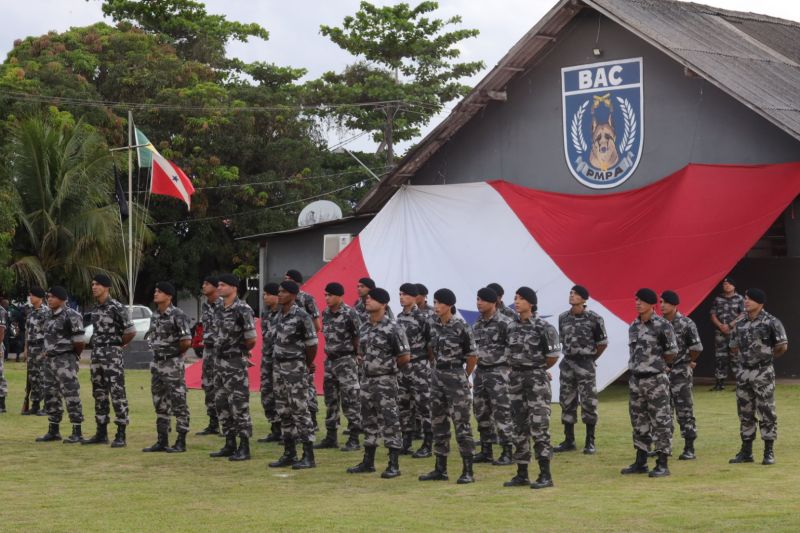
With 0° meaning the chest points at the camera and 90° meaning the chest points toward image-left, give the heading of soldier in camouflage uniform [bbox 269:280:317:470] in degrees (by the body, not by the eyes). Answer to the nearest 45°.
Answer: approximately 45°

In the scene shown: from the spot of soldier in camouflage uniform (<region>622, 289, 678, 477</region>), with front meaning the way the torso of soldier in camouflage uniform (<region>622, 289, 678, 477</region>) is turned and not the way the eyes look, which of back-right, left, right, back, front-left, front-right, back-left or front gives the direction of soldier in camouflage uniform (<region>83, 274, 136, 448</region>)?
front-right

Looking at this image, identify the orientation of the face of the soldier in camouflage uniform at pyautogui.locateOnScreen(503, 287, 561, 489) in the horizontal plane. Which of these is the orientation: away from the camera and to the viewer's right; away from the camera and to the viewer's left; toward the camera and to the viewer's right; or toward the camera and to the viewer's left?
toward the camera and to the viewer's left

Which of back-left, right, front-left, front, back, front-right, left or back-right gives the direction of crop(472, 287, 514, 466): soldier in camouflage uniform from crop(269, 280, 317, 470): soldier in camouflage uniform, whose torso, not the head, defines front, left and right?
back-left

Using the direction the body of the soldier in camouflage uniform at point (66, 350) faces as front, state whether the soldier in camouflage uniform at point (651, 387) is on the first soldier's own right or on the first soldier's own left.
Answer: on the first soldier's own left

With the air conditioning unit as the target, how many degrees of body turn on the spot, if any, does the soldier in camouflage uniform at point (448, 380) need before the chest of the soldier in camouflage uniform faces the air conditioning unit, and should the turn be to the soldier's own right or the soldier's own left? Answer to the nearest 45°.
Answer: approximately 135° to the soldier's own right

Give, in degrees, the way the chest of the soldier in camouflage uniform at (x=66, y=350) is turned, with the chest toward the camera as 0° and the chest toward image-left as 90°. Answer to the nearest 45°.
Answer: approximately 45°

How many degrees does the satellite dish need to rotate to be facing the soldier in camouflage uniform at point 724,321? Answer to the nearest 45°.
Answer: approximately 90° to its left

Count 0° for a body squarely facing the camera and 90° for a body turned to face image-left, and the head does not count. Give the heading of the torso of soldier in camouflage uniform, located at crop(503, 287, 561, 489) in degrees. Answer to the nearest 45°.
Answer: approximately 45°

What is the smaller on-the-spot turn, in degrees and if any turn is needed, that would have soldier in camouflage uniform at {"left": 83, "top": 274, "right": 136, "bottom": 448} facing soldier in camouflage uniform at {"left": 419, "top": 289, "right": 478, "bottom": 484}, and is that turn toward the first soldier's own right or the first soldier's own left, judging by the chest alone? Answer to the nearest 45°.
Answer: approximately 90° to the first soldier's own left

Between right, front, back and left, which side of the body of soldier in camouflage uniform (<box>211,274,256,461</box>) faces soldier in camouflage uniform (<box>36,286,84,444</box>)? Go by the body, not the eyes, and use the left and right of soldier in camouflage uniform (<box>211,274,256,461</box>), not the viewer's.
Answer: right

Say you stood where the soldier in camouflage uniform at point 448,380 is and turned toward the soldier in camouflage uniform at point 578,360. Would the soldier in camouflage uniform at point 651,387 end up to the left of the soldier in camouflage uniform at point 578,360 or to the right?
right
